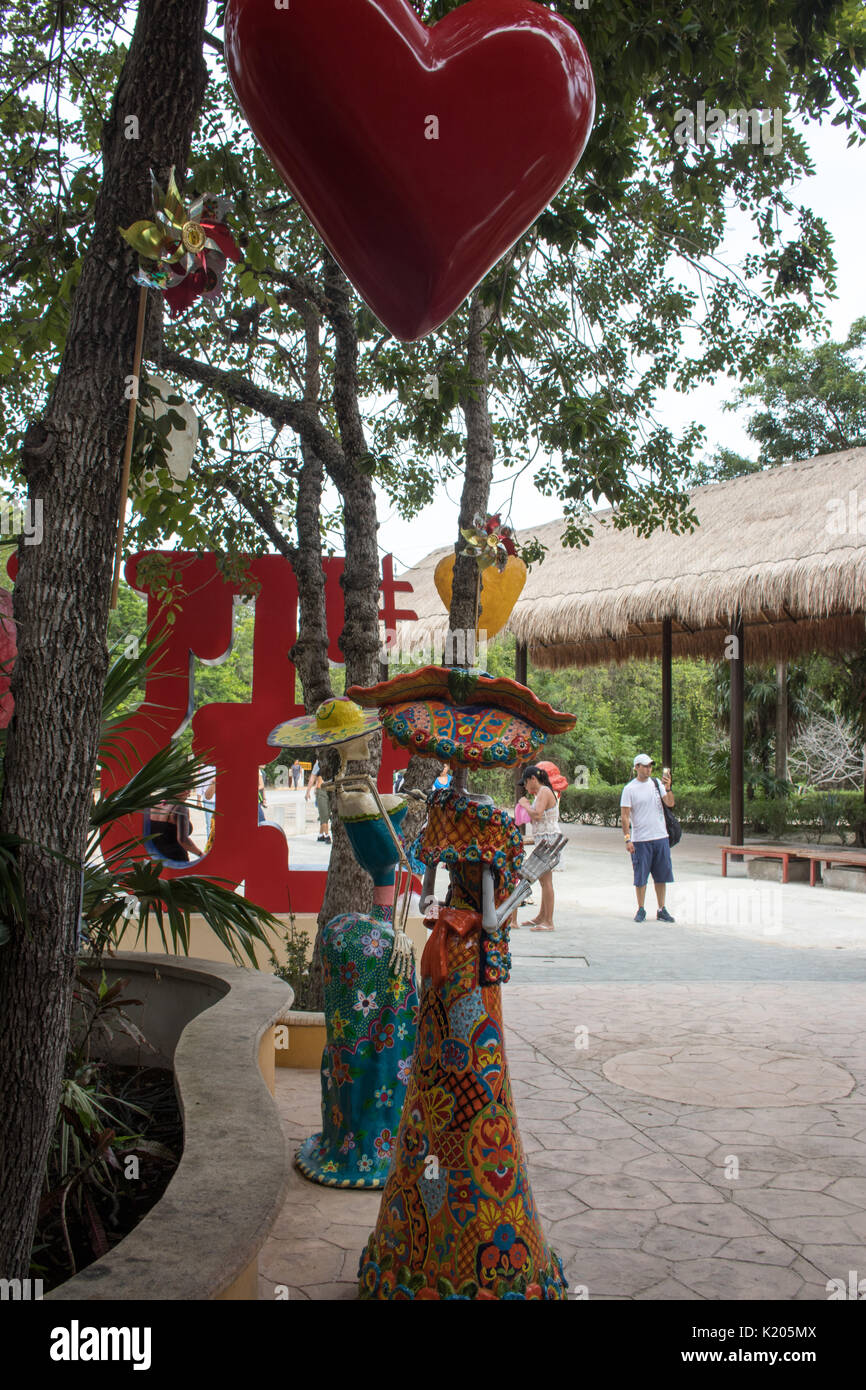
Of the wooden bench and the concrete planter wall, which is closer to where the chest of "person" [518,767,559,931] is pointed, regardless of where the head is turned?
the concrete planter wall
